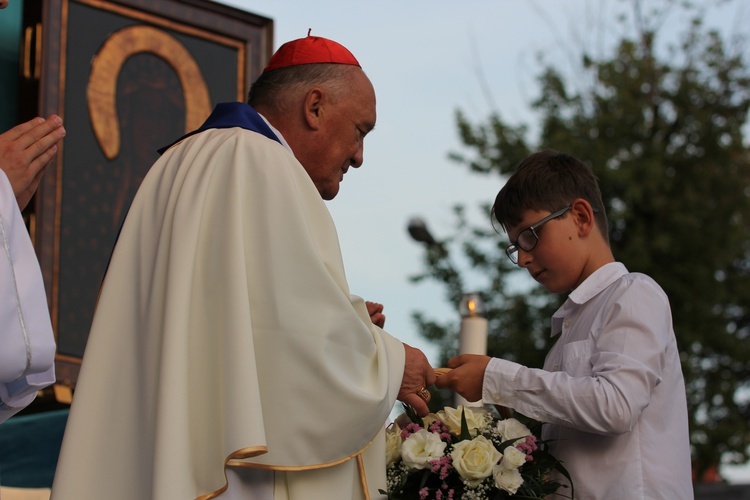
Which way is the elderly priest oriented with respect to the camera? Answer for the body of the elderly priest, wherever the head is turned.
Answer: to the viewer's right

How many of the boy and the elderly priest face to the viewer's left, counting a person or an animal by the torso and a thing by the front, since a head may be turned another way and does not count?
1

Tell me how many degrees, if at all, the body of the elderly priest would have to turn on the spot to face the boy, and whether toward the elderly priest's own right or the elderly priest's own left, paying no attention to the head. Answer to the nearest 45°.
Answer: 0° — they already face them

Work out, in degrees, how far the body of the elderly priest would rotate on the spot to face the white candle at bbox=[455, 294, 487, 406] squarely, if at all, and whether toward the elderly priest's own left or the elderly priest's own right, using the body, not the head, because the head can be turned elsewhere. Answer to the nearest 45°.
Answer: approximately 45° to the elderly priest's own left

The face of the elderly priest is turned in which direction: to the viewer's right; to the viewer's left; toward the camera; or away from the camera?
to the viewer's right

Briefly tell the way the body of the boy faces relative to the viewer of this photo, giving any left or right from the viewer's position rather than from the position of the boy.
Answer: facing to the left of the viewer

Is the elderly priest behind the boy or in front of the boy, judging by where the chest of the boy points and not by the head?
in front

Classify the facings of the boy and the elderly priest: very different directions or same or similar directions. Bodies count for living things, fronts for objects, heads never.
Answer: very different directions
